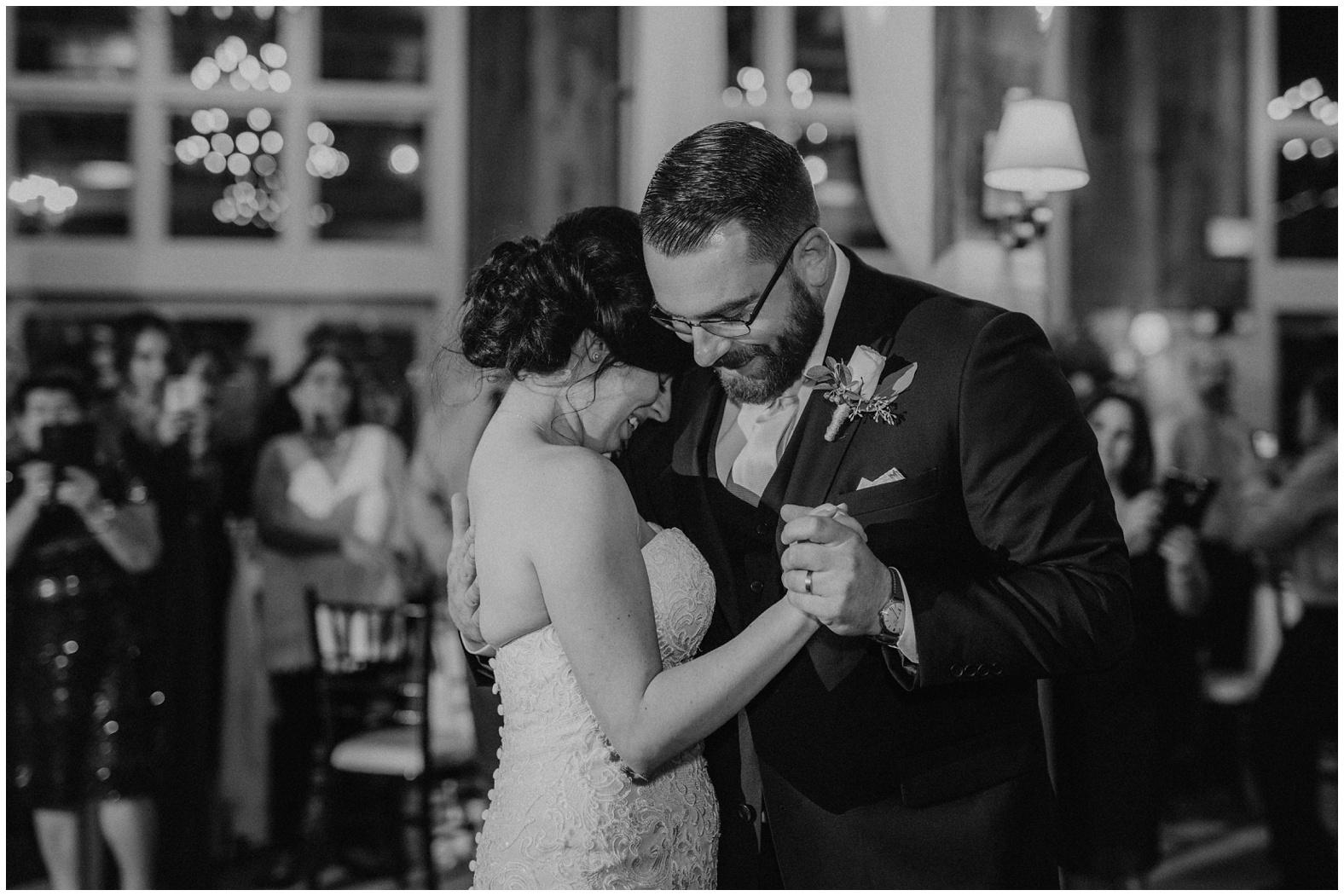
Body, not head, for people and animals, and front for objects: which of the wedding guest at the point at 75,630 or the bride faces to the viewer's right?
the bride

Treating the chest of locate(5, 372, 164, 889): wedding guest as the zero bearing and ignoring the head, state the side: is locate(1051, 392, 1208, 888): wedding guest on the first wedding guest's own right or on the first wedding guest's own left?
on the first wedding guest's own left

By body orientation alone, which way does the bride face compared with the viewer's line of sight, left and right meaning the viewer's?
facing to the right of the viewer

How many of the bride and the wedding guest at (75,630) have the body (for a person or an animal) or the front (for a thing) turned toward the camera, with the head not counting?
1

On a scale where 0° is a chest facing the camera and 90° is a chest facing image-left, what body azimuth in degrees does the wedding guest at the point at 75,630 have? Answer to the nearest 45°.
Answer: approximately 0°

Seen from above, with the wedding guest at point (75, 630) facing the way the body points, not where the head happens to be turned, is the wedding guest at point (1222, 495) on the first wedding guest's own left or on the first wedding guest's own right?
on the first wedding guest's own left
